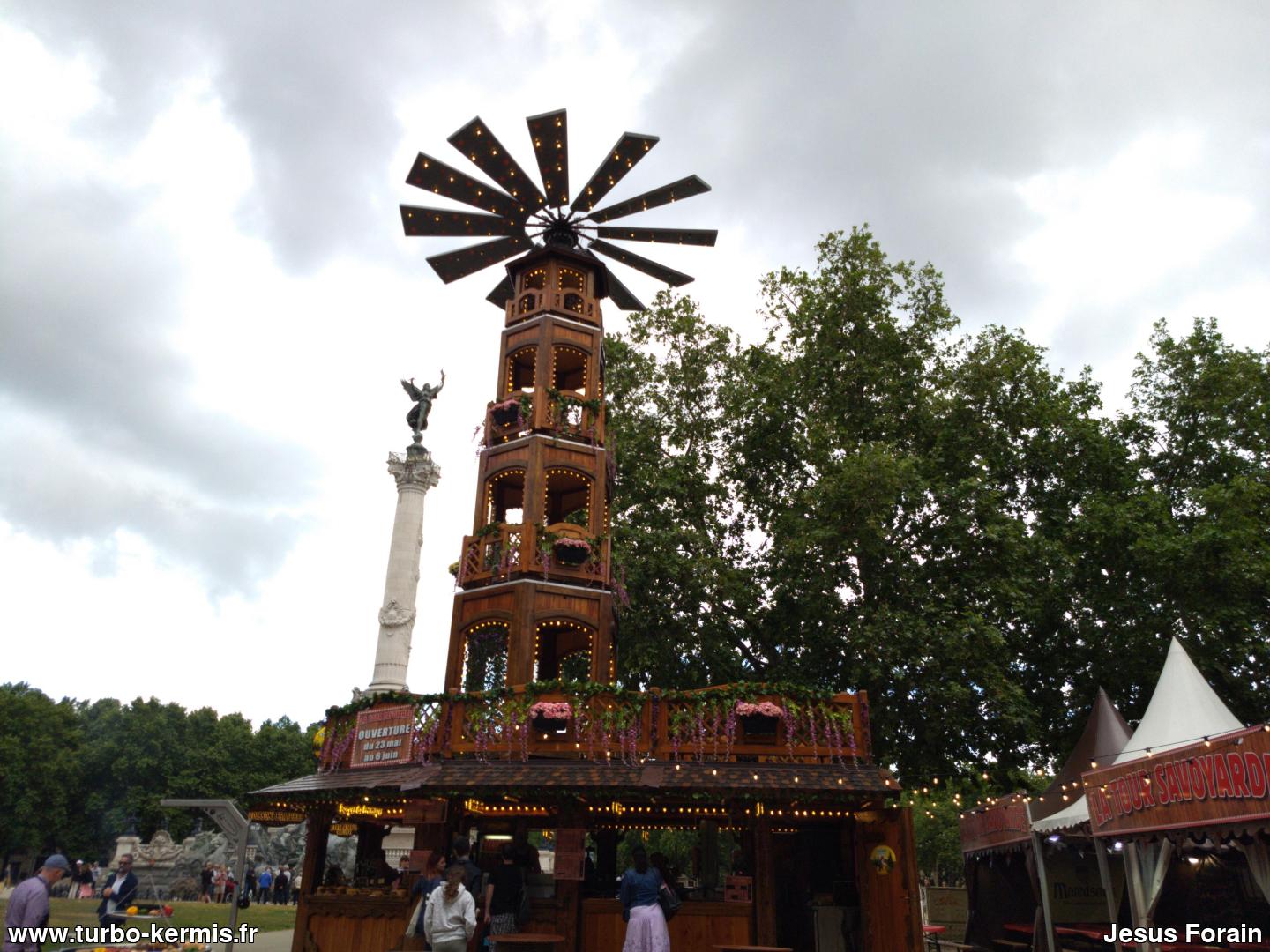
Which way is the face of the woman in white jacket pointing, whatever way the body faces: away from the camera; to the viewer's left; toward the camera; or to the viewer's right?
away from the camera

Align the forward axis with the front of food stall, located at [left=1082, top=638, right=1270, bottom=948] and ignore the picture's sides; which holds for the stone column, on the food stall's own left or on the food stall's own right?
on the food stall's own right

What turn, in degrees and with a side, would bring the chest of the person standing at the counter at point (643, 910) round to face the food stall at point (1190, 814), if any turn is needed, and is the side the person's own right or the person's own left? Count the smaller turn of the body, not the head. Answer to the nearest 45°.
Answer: approximately 90° to the person's own right

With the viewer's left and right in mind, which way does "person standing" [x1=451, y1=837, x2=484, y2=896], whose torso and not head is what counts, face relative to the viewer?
facing away from the viewer

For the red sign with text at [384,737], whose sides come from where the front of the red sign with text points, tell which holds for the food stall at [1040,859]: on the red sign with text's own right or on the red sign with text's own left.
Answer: on the red sign with text's own left

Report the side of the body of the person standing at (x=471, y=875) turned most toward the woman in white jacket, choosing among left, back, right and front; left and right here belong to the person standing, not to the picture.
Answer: back

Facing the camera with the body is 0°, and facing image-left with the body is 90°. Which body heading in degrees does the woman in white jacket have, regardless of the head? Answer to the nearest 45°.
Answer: approximately 180°

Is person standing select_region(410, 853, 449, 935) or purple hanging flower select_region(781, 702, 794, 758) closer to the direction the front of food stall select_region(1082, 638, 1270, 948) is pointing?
the person standing

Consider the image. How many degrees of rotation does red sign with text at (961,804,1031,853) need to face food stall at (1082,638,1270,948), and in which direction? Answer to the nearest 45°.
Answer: approximately 45° to its left

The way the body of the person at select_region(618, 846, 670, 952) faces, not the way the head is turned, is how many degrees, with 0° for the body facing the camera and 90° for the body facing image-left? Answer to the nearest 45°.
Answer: approximately 180°

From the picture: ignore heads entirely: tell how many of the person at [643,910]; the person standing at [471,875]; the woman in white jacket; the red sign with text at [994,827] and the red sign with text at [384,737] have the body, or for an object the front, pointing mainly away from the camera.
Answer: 3

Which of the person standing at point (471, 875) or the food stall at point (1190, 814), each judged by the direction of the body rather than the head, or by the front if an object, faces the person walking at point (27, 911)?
the food stall

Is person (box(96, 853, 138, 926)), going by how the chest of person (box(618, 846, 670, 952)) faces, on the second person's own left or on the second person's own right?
on the second person's own left

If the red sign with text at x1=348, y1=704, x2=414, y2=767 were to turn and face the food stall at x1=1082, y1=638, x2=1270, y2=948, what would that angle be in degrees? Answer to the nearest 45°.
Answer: approximately 45° to its left
